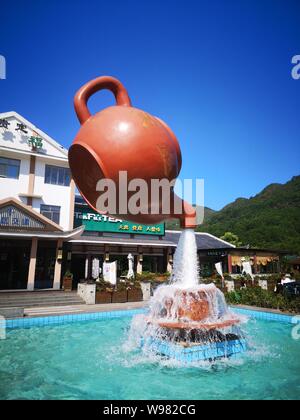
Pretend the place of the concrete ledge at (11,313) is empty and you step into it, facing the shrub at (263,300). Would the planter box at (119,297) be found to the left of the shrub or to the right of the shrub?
left

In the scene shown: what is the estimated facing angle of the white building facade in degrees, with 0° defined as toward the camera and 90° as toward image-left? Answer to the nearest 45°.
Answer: approximately 315°

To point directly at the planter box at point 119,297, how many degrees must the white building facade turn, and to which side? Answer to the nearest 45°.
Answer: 0° — it already faces it

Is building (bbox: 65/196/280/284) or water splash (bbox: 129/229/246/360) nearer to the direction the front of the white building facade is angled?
the water splash

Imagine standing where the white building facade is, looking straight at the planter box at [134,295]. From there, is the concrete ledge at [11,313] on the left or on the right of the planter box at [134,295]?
right

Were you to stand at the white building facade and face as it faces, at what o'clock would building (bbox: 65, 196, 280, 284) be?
The building is roughly at 10 o'clock from the white building facade.

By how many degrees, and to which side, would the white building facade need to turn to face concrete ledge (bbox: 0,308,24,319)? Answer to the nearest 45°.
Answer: approximately 45° to its right
